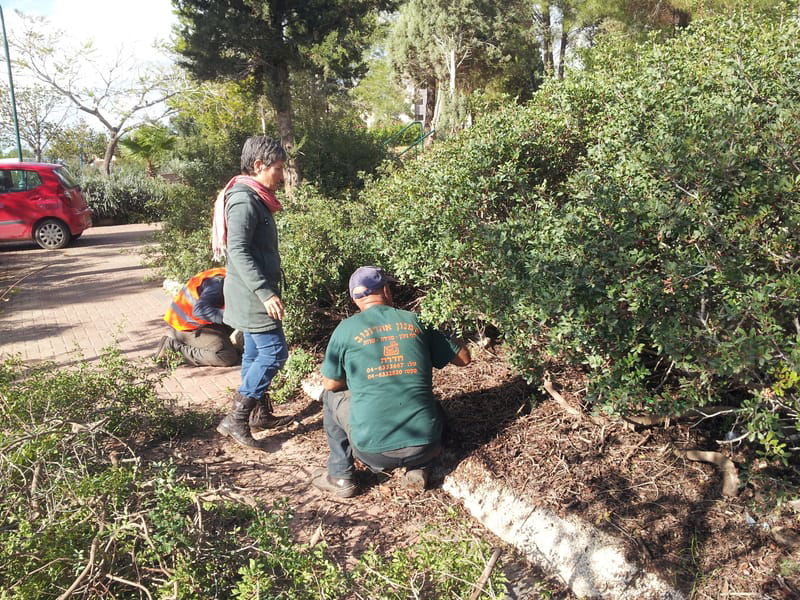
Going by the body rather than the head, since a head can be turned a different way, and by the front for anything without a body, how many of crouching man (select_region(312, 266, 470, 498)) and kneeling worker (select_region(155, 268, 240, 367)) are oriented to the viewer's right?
1

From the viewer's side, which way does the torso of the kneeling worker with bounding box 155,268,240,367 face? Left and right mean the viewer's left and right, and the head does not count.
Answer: facing to the right of the viewer

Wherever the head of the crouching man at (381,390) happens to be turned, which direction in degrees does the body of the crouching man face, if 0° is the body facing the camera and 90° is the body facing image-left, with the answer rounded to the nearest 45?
approximately 180°

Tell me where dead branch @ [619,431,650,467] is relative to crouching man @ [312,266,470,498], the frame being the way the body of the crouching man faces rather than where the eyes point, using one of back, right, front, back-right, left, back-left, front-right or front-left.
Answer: right

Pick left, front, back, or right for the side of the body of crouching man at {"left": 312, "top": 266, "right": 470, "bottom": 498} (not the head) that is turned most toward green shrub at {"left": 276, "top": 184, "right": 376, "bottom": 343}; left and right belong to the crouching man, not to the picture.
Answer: front

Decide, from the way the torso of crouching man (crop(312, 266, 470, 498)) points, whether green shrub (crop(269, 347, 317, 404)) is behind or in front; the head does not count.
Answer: in front

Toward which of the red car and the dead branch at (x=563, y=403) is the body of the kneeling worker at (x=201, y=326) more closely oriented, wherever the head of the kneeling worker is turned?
the dead branch

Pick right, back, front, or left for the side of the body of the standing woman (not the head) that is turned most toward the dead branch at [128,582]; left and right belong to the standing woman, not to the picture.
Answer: right

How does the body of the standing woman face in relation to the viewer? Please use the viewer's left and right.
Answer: facing to the right of the viewer

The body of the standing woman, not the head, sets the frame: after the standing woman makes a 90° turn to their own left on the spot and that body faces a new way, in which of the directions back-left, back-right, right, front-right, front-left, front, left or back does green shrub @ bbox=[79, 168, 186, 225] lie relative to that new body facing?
front

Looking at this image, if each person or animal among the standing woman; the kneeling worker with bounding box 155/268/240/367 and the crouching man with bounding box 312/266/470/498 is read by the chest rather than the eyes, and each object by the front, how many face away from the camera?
1

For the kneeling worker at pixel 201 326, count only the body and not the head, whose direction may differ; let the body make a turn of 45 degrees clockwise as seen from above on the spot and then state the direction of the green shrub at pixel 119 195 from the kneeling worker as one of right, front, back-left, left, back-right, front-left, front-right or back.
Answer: back-left

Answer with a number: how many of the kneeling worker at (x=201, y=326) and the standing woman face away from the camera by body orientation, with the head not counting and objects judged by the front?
0

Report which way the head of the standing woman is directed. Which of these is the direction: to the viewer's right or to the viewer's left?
to the viewer's right

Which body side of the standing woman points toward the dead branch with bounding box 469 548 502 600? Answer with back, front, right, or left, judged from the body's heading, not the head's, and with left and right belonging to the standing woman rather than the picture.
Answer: right

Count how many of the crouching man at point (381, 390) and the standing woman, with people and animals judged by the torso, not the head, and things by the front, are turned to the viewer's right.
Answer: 1

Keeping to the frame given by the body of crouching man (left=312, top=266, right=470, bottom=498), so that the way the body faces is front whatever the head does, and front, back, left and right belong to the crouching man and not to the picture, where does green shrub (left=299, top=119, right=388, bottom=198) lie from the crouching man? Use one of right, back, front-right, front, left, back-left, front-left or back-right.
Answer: front

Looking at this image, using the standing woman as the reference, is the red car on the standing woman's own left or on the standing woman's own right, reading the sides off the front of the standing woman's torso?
on the standing woman's own left
